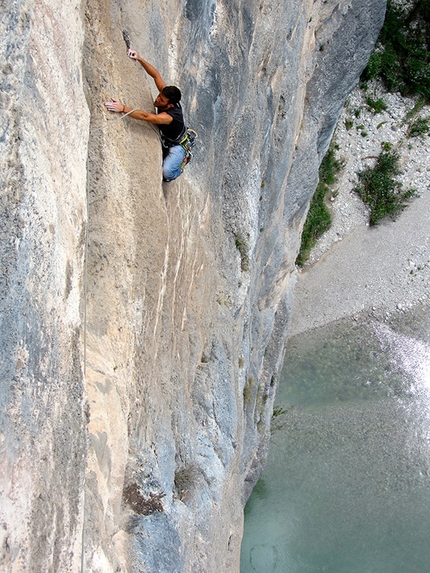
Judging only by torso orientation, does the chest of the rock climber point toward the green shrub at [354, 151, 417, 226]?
no

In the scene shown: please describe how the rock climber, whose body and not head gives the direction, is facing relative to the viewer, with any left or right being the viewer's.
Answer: facing to the left of the viewer

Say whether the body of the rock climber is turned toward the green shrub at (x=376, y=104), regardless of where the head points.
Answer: no
